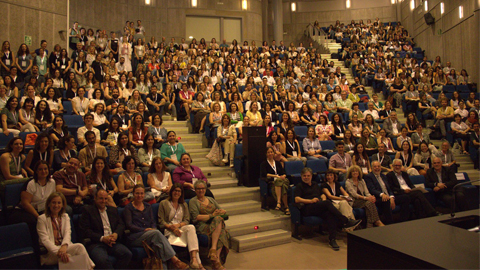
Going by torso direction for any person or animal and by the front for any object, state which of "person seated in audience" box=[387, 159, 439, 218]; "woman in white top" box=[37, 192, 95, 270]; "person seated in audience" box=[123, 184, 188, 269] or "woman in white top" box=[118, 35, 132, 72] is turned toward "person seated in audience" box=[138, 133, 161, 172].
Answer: "woman in white top" box=[118, 35, 132, 72]

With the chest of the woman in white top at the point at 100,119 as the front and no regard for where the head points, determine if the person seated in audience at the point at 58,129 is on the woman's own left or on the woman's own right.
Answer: on the woman's own right

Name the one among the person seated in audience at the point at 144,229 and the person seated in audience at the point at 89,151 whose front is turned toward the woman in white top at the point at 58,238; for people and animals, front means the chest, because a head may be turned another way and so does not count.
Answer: the person seated in audience at the point at 89,151

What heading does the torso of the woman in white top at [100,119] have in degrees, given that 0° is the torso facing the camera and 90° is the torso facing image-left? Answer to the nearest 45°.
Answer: approximately 315°

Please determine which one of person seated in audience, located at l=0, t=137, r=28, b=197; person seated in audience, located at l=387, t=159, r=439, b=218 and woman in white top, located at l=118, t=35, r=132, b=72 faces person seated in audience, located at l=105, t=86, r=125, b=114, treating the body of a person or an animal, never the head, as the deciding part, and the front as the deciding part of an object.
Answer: the woman in white top
